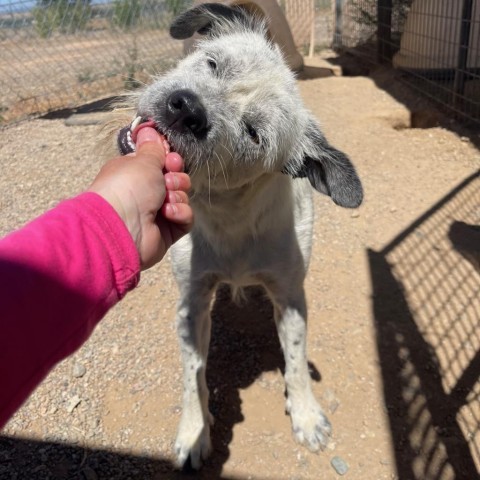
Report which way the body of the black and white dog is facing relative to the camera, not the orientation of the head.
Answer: toward the camera

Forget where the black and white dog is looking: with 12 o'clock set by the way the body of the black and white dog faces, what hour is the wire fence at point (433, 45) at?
The wire fence is roughly at 7 o'clock from the black and white dog.

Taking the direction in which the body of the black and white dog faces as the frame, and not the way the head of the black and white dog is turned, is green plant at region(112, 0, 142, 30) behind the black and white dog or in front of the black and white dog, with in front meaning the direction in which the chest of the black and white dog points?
behind

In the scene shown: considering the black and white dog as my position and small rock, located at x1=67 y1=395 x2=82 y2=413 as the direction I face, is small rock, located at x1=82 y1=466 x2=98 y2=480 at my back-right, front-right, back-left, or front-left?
front-left

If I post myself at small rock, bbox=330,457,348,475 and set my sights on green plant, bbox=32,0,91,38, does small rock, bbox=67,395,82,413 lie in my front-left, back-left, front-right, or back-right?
front-left

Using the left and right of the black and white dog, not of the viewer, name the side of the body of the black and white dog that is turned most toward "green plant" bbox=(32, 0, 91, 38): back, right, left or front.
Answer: back

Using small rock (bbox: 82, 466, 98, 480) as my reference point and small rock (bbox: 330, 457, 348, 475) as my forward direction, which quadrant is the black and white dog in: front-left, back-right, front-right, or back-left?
front-left

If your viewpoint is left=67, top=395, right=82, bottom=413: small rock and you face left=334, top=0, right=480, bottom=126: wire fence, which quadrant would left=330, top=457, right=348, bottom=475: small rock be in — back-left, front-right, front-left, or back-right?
front-right
